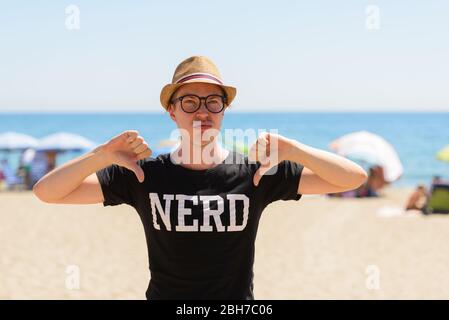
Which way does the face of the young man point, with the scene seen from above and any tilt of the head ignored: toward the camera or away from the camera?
toward the camera

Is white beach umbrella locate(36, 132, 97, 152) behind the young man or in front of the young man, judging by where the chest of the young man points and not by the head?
behind

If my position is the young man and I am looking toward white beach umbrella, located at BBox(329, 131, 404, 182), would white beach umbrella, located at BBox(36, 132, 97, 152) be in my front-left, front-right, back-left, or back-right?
front-left

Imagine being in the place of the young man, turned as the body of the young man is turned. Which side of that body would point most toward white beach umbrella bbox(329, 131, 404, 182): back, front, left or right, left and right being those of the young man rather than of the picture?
back

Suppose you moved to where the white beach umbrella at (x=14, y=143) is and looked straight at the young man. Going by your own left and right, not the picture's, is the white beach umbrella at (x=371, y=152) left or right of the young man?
left

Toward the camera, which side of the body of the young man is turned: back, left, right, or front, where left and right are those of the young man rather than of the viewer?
front

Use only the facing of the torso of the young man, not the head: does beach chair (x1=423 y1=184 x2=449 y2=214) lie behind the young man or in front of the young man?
behind

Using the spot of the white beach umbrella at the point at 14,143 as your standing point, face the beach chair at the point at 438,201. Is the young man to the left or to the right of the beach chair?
right

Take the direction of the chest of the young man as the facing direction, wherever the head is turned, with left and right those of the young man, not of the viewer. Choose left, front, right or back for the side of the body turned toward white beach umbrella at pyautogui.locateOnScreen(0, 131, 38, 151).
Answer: back
